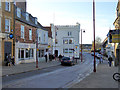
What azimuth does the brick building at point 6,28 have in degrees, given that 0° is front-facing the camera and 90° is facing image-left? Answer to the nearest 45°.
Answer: approximately 315°

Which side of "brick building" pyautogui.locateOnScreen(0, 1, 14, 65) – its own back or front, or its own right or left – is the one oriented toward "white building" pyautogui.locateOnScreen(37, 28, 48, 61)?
left

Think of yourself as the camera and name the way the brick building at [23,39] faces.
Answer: facing the viewer and to the right of the viewer

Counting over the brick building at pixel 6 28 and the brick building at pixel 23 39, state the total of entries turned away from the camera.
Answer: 0

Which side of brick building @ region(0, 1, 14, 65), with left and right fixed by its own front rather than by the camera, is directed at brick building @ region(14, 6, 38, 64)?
left
